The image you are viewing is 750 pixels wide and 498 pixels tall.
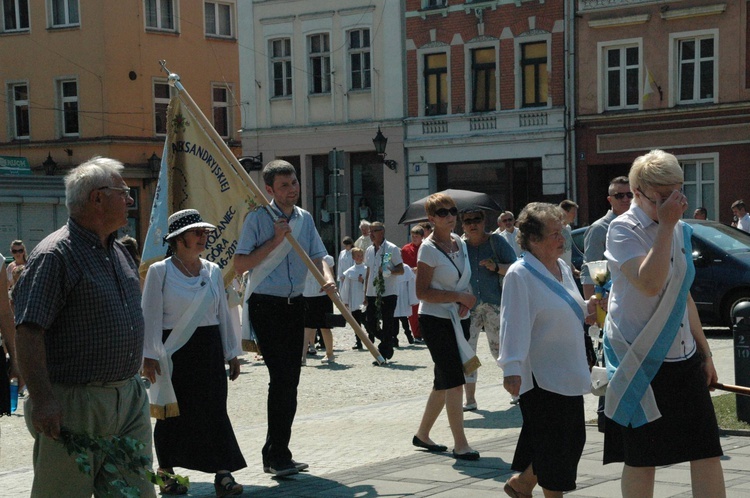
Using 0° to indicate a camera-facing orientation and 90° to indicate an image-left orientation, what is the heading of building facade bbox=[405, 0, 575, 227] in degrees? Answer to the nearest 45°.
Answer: approximately 0°

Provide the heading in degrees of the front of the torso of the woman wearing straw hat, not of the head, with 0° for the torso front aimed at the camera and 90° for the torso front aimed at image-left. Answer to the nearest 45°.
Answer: approximately 315°

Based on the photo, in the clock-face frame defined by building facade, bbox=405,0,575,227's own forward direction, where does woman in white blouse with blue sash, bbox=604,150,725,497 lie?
The woman in white blouse with blue sash is roughly at 12 o'clock from the building facade.

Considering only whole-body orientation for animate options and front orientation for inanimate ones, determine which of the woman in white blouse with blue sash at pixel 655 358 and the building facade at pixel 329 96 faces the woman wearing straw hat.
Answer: the building facade

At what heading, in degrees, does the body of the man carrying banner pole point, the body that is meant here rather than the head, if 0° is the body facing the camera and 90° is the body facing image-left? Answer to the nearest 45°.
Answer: approximately 315°

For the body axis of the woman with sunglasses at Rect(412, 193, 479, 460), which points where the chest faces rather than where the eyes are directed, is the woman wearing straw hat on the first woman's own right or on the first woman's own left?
on the first woman's own right

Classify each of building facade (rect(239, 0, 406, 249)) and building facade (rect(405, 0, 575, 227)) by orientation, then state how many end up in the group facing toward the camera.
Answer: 2

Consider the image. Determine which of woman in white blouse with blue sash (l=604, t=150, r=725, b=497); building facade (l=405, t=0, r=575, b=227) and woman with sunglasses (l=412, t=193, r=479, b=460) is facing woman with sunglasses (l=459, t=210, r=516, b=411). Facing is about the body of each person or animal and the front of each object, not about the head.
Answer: the building facade

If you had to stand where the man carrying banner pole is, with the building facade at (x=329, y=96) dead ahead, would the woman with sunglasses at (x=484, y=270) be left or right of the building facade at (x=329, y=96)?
right
